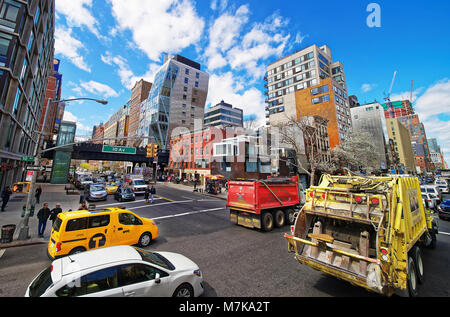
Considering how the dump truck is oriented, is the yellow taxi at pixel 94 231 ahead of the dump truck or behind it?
behind

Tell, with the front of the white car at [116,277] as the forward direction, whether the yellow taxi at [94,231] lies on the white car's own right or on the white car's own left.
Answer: on the white car's own left

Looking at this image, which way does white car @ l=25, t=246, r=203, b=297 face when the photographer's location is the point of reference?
facing to the right of the viewer

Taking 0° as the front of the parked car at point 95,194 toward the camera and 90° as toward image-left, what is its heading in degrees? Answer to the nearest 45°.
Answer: approximately 315°

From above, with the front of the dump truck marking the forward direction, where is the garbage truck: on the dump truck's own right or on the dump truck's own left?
on the dump truck's own right

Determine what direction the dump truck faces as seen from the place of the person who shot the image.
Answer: facing away from the viewer and to the right of the viewer
